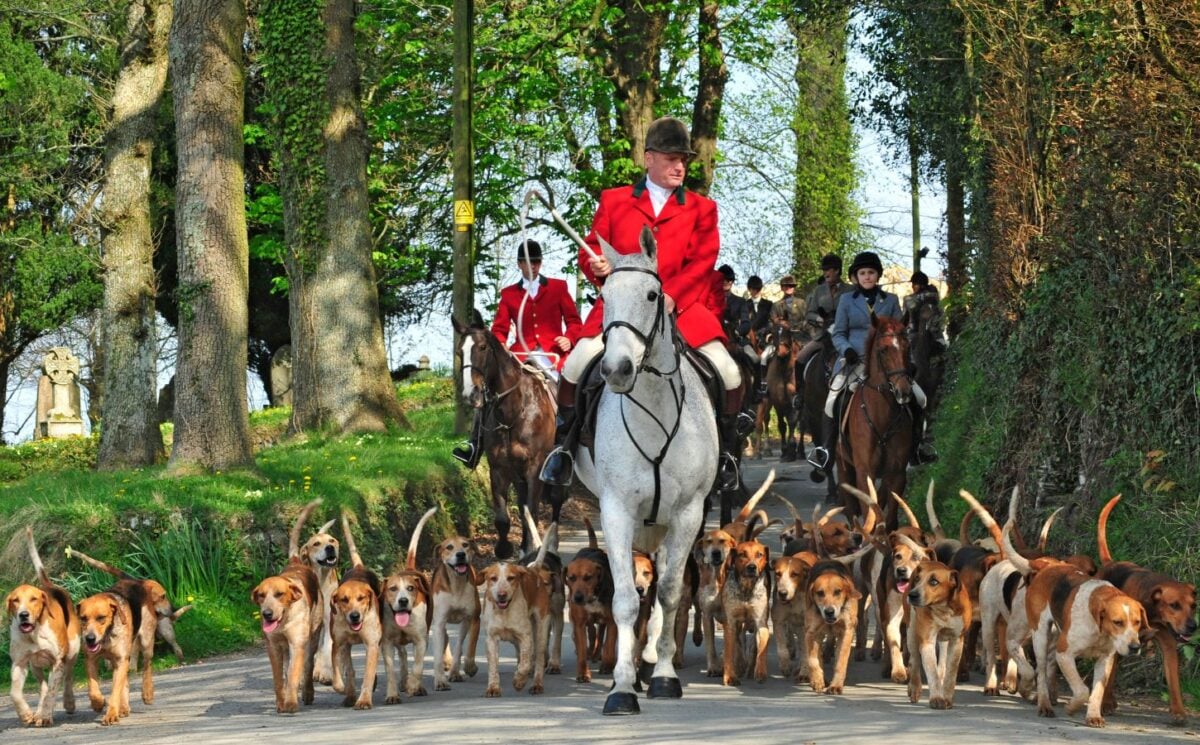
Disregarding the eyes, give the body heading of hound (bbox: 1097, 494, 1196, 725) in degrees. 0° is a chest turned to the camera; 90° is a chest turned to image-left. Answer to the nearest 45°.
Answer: approximately 315°

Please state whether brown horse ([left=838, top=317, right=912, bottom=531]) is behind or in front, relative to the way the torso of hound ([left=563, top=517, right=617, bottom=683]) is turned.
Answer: behind

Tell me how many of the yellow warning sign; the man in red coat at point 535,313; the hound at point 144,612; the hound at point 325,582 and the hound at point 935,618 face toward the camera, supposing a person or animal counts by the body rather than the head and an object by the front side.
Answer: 4

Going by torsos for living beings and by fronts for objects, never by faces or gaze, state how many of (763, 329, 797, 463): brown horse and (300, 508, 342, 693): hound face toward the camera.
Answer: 2

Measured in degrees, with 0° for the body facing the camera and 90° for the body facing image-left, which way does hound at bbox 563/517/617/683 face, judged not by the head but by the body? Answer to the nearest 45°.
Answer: approximately 0°

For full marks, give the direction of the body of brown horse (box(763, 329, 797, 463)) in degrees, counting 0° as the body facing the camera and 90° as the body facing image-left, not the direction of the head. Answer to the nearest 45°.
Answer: approximately 0°

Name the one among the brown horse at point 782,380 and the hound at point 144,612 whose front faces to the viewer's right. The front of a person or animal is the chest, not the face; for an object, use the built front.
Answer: the hound

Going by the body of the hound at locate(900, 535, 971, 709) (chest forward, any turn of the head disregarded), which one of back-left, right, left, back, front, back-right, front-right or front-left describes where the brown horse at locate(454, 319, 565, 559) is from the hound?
back-right

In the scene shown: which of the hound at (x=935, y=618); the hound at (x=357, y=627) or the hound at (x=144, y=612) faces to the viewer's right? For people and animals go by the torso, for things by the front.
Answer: the hound at (x=144, y=612)

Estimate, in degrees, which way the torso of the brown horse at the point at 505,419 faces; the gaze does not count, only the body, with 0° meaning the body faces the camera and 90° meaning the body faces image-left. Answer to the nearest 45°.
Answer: approximately 45°
